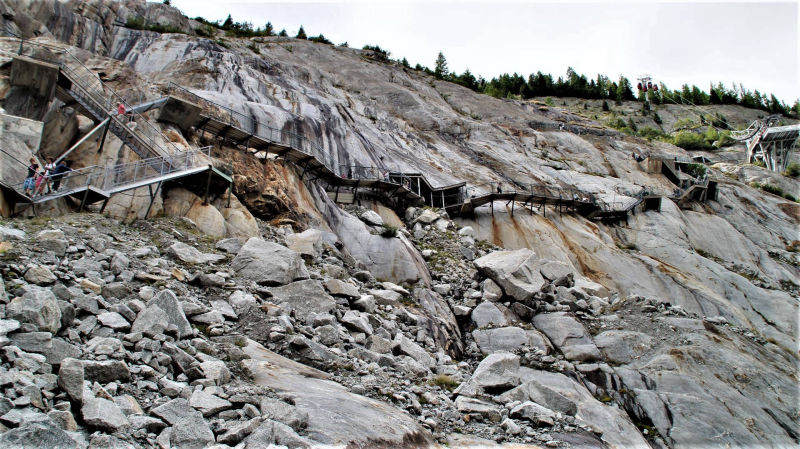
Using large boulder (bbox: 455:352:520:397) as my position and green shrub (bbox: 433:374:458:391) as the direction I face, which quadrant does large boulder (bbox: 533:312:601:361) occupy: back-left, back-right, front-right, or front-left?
back-right

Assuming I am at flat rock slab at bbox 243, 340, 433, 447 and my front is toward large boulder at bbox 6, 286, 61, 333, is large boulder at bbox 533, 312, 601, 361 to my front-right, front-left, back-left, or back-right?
back-right

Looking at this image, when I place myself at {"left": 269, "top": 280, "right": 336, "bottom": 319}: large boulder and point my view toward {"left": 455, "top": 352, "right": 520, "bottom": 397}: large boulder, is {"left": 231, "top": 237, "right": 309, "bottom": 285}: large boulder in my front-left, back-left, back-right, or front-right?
back-left

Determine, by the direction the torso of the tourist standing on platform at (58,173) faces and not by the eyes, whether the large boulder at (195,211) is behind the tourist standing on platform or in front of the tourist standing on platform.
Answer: in front

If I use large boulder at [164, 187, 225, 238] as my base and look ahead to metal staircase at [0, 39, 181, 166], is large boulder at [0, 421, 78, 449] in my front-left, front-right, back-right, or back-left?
back-left
